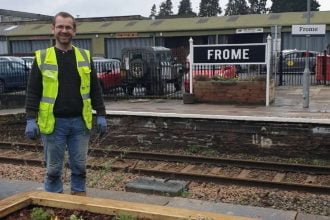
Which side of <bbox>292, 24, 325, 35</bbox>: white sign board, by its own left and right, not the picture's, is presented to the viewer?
front

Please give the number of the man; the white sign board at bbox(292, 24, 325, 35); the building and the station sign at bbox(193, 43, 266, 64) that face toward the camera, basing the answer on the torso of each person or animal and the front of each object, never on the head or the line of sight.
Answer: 4

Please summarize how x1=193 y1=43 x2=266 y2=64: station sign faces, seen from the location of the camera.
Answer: facing the viewer

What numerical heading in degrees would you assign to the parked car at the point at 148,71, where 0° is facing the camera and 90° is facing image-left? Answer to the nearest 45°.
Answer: approximately 225°

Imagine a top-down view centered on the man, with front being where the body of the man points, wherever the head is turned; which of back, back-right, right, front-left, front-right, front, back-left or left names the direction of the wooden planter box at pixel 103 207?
front

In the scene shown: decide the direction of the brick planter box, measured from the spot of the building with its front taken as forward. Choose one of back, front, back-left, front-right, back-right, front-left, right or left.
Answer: front

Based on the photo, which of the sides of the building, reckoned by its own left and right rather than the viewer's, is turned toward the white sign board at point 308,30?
front

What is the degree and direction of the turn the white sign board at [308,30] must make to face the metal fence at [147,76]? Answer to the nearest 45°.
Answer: approximately 135° to its right

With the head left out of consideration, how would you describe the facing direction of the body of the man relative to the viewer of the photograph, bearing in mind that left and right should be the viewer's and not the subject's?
facing the viewer

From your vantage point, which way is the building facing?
toward the camera

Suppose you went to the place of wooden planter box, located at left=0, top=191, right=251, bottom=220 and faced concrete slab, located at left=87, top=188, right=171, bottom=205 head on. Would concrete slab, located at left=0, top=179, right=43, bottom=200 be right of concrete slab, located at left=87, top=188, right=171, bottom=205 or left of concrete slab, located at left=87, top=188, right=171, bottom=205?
left

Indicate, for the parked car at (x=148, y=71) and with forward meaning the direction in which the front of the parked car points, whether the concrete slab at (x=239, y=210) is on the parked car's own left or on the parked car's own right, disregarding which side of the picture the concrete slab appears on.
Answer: on the parked car's own right

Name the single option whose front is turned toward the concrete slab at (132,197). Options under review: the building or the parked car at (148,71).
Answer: the building

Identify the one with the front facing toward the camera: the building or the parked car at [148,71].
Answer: the building
